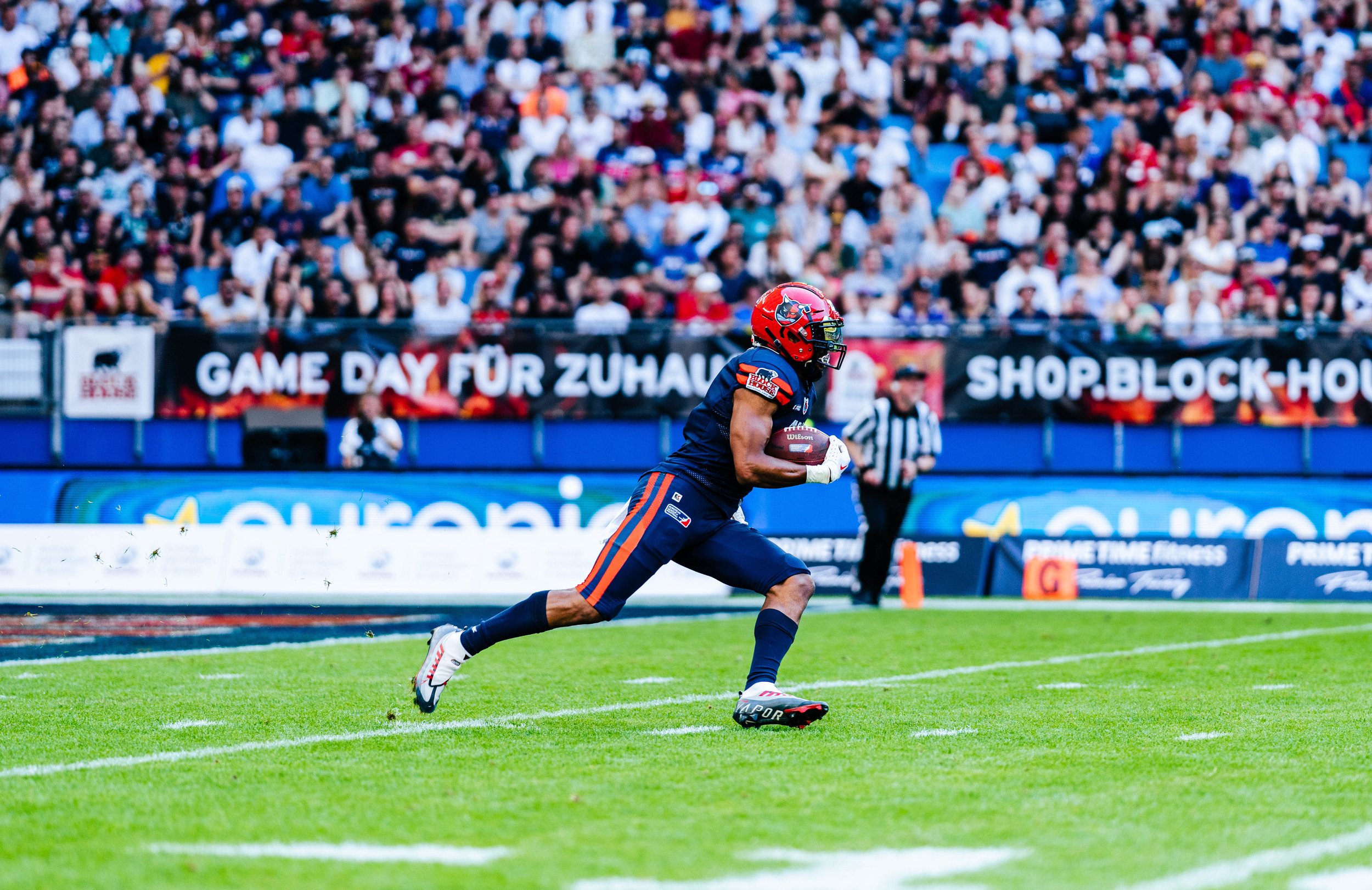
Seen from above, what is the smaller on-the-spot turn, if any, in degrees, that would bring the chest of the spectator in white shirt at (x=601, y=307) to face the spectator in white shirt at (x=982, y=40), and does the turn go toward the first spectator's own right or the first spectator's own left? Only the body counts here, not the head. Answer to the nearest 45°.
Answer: approximately 135° to the first spectator's own left

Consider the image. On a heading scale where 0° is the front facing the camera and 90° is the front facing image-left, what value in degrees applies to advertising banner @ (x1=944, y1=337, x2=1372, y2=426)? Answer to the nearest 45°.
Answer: approximately 0°

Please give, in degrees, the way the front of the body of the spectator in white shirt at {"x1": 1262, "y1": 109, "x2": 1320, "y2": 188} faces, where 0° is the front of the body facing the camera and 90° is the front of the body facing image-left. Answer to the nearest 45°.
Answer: approximately 0°

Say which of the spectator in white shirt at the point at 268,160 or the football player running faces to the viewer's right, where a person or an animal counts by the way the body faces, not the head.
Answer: the football player running

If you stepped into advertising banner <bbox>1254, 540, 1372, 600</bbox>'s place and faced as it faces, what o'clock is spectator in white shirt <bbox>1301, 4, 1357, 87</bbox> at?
The spectator in white shirt is roughly at 6 o'clock from the advertising banner.

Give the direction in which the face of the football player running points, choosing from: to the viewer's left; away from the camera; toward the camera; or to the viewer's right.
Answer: to the viewer's right
